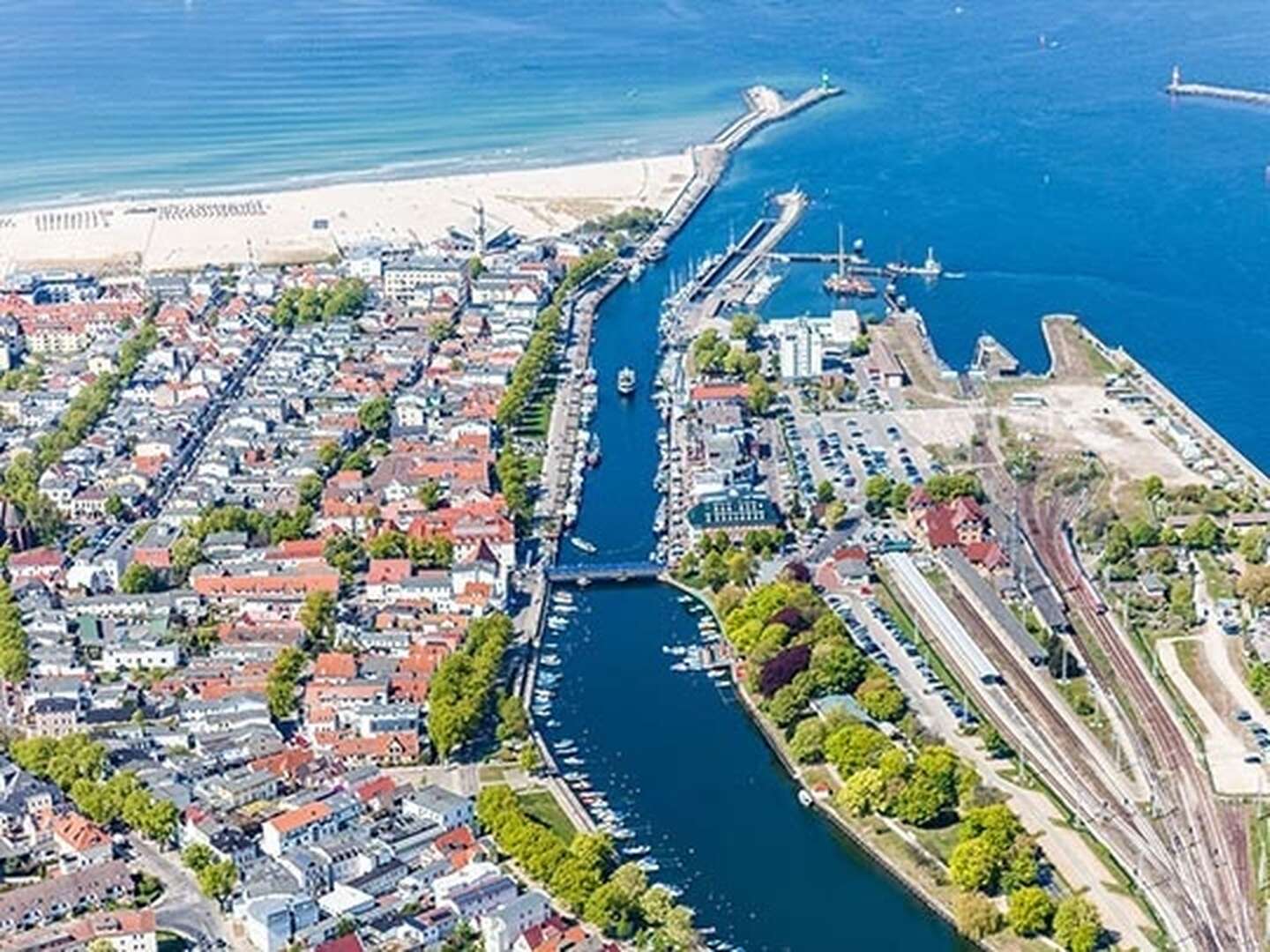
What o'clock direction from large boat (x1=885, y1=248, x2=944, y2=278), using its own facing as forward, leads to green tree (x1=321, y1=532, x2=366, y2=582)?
The green tree is roughly at 10 o'clock from the large boat.

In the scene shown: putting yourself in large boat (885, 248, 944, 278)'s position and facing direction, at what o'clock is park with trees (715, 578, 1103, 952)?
The park with trees is roughly at 9 o'clock from the large boat.

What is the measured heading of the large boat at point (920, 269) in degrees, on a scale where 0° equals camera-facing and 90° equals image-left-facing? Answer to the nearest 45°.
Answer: approximately 90°

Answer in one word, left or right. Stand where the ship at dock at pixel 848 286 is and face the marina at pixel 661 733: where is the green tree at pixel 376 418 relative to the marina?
right

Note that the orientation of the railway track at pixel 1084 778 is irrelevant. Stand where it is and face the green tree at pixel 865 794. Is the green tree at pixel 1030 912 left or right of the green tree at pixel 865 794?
left

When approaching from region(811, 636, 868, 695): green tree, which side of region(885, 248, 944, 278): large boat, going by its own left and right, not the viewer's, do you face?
left

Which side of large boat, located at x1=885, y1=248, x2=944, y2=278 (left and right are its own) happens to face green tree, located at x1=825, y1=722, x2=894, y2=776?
left

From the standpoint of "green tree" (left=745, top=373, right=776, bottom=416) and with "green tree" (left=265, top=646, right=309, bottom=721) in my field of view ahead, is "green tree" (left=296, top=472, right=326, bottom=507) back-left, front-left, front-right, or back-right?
front-right

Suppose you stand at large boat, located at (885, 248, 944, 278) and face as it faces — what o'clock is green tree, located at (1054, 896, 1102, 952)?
The green tree is roughly at 9 o'clock from the large boat.

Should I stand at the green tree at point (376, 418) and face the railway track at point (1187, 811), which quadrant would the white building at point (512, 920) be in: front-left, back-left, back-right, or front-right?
front-right

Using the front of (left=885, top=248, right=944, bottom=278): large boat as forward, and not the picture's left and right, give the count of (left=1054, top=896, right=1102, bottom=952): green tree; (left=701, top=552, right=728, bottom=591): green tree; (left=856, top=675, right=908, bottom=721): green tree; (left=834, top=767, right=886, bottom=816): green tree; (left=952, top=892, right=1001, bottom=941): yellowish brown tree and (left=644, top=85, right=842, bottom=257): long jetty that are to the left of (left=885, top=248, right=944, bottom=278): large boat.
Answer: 5

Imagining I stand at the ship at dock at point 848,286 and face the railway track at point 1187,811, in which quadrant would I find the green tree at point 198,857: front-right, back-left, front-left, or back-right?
front-right
